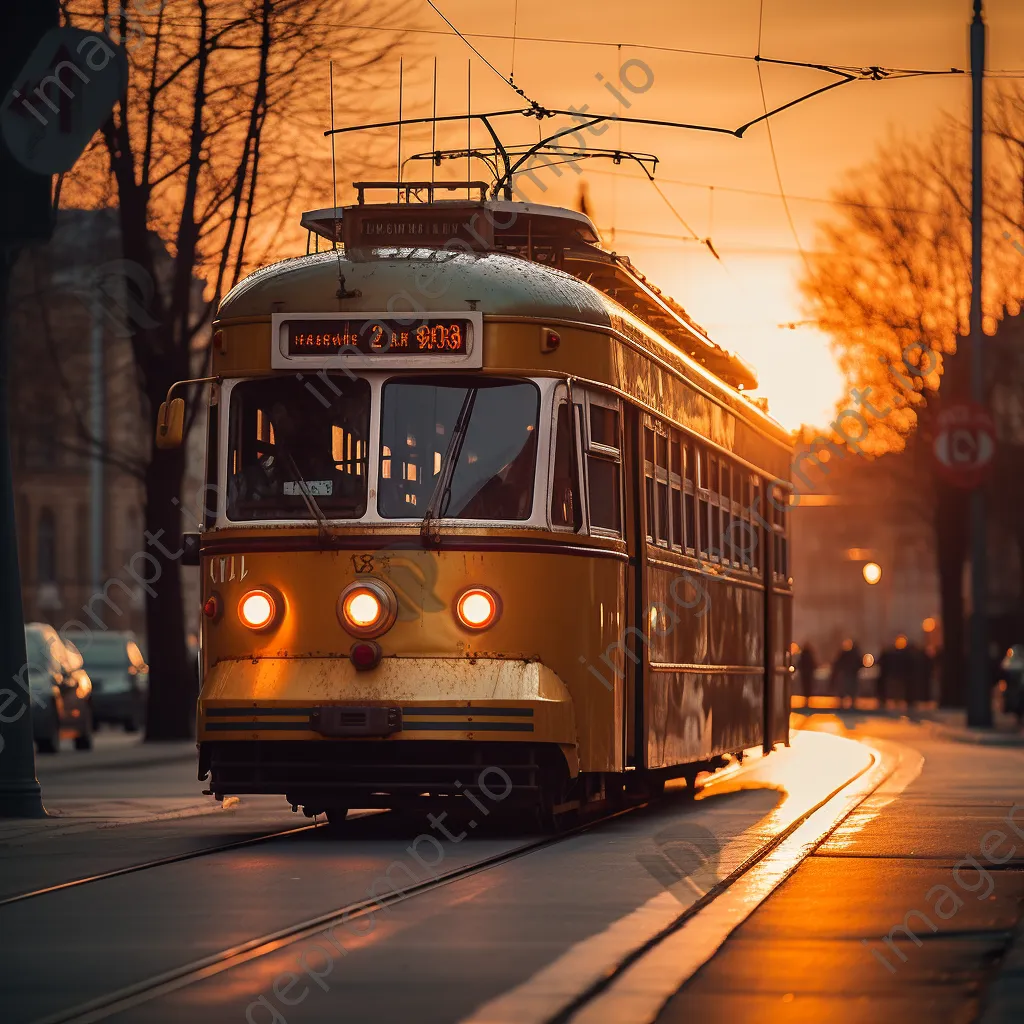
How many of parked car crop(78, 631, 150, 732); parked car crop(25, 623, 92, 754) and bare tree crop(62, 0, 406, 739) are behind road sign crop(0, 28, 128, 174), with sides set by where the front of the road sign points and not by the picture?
3

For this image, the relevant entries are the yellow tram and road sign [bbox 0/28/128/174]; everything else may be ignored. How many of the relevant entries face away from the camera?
0

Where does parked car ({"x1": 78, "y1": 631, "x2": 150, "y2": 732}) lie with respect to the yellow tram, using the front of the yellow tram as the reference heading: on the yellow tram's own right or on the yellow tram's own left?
on the yellow tram's own right

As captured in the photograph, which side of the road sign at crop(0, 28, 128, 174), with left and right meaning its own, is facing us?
front

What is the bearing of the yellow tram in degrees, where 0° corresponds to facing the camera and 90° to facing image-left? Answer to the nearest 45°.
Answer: approximately 45°

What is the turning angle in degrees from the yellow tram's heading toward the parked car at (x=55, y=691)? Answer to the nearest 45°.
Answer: approximately 135° to its right

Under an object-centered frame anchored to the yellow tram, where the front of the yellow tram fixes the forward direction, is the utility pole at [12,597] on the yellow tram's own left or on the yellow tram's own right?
on the yellow tram's own right

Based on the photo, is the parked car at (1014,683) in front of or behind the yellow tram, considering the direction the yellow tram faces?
behind

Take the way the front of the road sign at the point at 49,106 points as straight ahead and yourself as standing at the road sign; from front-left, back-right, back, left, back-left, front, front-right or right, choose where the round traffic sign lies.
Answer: back-left

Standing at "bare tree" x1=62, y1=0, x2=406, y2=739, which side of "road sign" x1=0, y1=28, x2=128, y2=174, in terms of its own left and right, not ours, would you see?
back

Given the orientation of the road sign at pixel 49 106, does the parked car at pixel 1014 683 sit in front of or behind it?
behind
